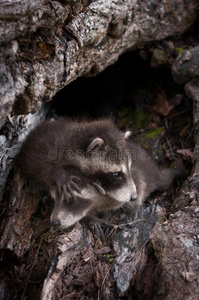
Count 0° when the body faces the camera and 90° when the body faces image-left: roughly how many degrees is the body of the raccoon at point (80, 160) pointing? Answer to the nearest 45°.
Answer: approximately 315°

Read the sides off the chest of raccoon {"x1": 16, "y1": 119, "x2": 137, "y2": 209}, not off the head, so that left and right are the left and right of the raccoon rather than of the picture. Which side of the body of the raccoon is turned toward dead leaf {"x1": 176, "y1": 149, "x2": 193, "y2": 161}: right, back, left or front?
front
